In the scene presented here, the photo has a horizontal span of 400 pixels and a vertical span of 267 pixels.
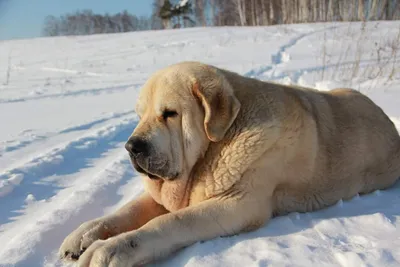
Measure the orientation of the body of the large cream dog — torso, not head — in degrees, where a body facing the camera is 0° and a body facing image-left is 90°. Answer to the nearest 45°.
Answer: approximately 45°
